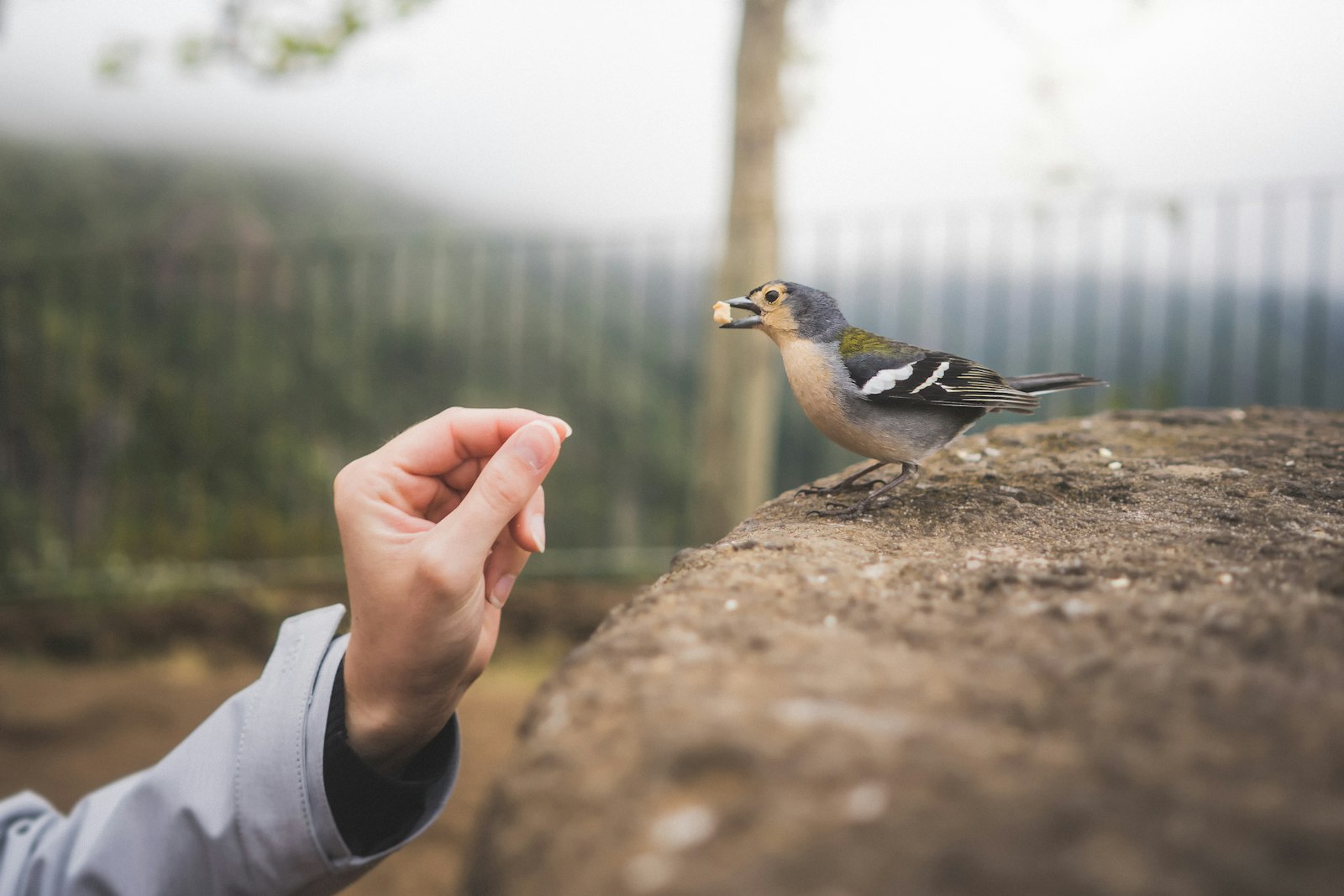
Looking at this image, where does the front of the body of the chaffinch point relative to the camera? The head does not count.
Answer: to the viewer's left
